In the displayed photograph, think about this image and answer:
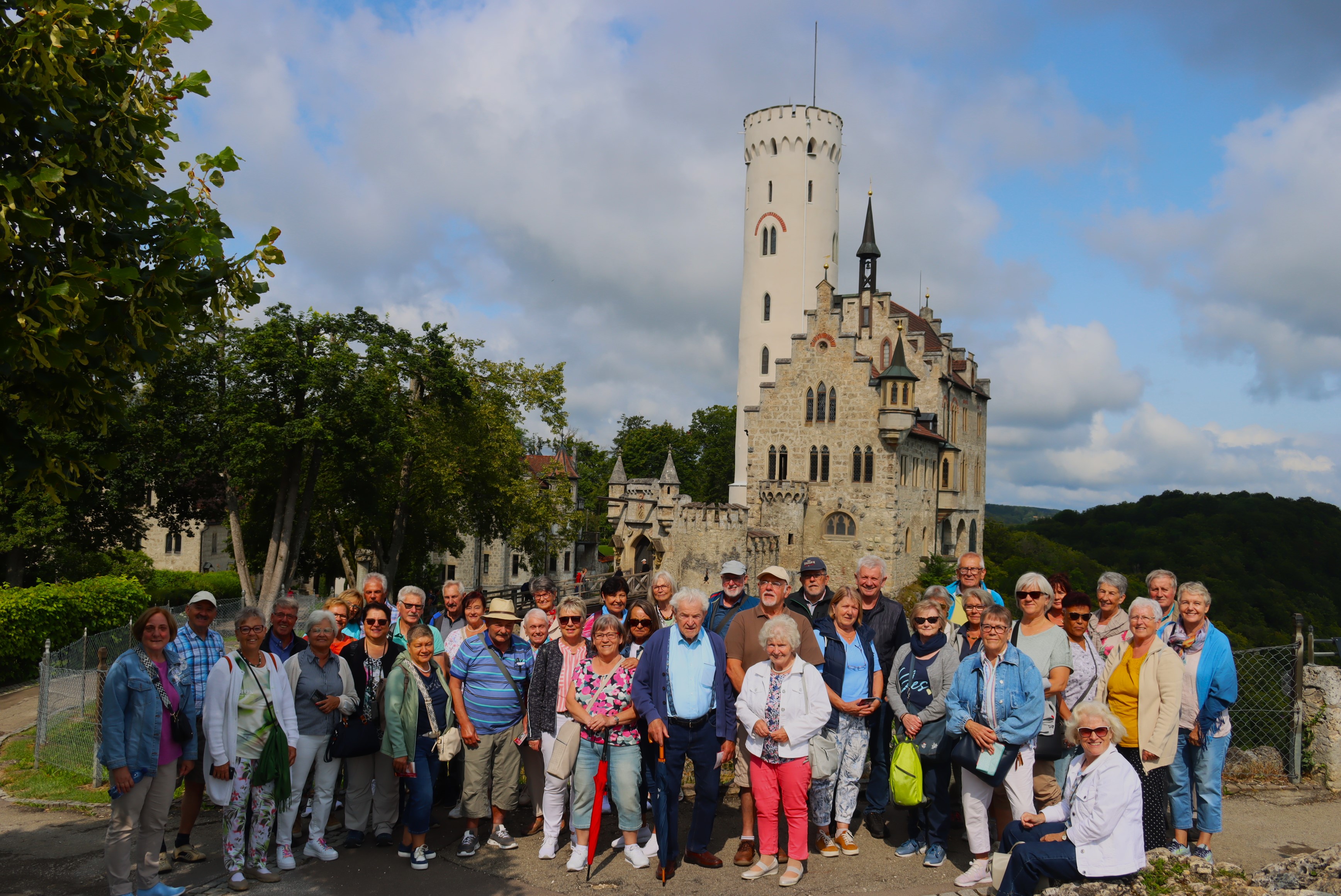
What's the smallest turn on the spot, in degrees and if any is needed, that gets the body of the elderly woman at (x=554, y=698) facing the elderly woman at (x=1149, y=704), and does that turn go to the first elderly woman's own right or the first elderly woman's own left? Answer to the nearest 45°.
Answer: approximately 90° to the first elderly woman's own left

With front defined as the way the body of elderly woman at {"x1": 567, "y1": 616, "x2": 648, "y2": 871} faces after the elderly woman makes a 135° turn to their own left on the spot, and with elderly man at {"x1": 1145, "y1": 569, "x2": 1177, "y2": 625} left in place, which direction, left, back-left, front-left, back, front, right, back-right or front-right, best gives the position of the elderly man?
front-right

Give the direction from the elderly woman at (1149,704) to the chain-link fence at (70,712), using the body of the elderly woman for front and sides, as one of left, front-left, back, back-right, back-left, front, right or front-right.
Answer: front-right

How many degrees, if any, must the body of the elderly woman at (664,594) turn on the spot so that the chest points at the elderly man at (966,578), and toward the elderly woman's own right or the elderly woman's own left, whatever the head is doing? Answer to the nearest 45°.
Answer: approximately 90° to the elderly woman's own left

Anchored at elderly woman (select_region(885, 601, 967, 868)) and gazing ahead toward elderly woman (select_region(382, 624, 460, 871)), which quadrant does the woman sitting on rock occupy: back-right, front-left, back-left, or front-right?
back-left
